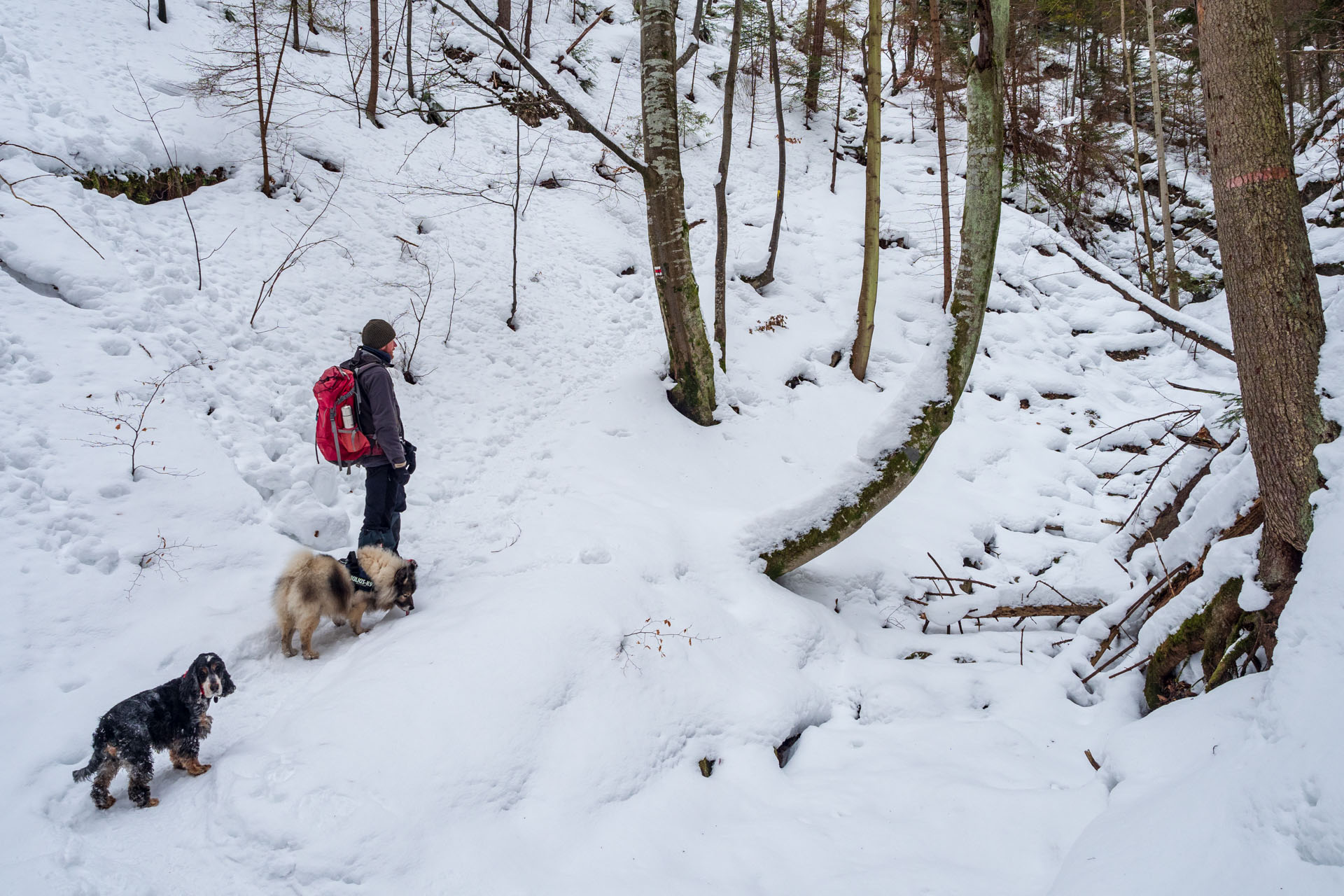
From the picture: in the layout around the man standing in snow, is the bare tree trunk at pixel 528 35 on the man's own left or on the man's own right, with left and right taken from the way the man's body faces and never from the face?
on the man's own left

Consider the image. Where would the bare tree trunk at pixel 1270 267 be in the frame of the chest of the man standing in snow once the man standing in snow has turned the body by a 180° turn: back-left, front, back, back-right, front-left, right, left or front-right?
back-left

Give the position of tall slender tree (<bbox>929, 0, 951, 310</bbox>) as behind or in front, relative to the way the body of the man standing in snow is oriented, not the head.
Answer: in front

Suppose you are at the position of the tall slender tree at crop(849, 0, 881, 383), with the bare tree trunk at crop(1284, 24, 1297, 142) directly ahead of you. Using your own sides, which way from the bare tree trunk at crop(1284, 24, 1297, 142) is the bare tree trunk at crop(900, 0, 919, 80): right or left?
left

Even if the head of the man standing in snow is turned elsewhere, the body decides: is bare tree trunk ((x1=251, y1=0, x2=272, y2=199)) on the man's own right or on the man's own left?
on the man's own left

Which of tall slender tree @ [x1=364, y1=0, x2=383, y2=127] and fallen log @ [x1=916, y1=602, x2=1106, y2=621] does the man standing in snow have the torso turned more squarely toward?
the fallen log

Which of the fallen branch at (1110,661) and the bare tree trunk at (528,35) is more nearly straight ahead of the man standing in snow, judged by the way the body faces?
the fallen branch

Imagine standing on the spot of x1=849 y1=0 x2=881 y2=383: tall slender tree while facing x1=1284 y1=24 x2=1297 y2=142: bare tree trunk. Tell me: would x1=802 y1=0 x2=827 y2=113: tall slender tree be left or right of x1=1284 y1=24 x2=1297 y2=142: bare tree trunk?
left

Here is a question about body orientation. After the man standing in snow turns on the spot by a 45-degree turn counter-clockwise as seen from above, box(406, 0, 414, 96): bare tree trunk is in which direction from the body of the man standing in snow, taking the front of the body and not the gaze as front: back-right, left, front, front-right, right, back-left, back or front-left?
front-left

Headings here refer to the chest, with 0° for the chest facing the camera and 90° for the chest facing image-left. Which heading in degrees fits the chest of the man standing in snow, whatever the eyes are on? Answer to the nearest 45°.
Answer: approximately 270°

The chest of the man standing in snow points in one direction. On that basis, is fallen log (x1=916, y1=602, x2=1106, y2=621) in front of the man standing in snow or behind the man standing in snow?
in front
